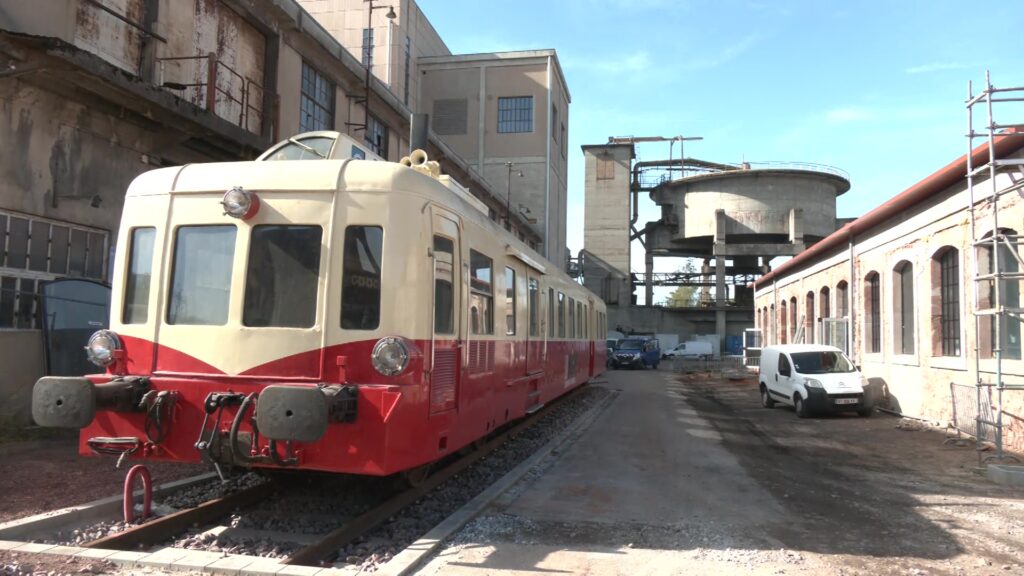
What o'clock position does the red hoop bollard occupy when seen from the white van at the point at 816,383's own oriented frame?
The red hoop bollard is roughly at 2 o'clock from the white van.

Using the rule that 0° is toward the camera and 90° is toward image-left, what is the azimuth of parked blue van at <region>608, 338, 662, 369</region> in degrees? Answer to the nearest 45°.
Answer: approximately 45°

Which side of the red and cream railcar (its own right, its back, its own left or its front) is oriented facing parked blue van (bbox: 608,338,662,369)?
back

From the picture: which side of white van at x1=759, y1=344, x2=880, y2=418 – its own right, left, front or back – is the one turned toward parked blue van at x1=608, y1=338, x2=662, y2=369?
back

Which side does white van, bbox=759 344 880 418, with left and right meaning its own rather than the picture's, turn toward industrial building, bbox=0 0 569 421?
right
